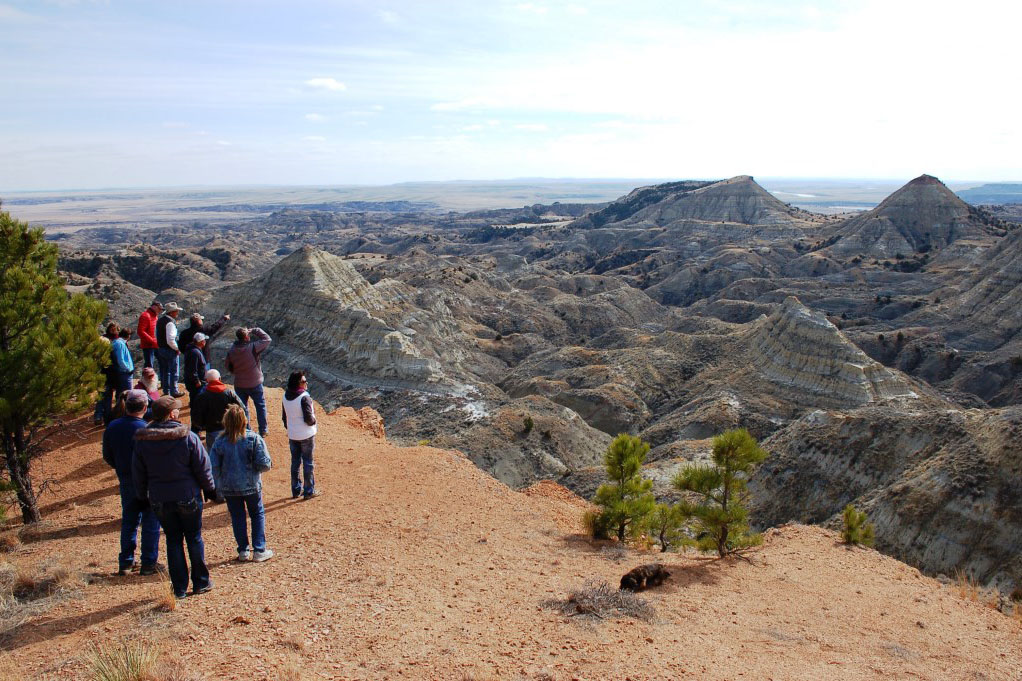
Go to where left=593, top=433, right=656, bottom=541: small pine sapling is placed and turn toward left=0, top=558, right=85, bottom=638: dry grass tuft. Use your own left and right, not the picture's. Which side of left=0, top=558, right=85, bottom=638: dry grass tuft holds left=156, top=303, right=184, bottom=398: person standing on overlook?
right

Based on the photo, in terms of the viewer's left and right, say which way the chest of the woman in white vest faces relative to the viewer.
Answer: facing away from the viewer and to the right of the viewer

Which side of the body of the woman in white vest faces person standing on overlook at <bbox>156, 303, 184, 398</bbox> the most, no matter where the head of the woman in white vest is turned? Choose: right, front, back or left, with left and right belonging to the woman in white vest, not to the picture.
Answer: left

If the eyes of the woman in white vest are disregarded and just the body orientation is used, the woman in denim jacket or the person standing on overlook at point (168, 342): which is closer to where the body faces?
the person standing on overlook

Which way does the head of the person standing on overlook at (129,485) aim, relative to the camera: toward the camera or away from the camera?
away from the camera

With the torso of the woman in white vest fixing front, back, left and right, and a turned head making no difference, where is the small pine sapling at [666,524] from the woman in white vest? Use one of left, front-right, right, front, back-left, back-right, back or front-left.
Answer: front-right

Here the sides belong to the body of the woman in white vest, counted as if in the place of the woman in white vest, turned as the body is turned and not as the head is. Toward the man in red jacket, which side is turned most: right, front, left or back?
left

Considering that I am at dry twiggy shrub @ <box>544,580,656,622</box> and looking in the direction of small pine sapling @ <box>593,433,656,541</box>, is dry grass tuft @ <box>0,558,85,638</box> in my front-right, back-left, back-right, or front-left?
back-left

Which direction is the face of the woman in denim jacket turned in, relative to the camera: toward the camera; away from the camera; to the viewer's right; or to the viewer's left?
away from the camera

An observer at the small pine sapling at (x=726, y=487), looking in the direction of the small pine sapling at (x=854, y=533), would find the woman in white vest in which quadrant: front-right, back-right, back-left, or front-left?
back-left

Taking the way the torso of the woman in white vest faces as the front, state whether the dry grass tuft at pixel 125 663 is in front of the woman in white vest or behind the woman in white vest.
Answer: behind

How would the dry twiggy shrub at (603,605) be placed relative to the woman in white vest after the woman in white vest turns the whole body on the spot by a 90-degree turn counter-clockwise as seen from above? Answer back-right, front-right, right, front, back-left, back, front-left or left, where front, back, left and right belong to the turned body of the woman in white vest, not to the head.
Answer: back

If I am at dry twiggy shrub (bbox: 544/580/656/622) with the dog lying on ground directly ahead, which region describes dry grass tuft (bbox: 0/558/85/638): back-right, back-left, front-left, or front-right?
back-left
